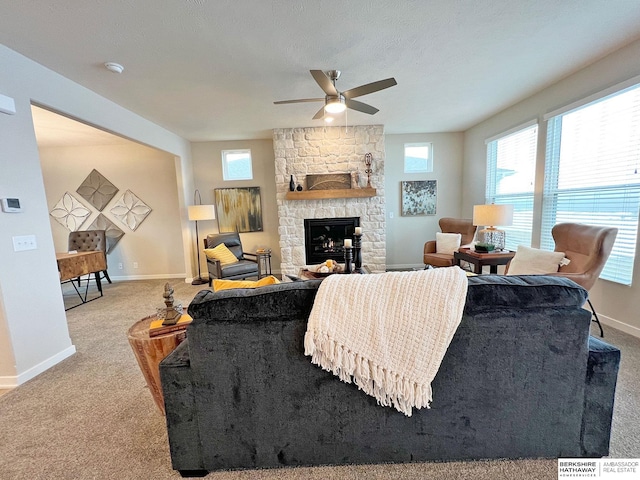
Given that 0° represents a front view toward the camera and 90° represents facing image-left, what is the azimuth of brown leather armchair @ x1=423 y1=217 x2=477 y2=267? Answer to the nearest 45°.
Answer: approximately 45°

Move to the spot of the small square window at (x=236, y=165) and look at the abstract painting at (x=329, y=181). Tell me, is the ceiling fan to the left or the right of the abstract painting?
right

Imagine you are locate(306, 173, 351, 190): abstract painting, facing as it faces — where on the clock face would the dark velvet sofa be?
The dark velvet sofa is roughly at 12 o'clock from the abstract painting.

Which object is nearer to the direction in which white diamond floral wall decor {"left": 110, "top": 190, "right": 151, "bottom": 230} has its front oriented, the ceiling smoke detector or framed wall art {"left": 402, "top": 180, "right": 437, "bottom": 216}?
the ceiling smoke detector

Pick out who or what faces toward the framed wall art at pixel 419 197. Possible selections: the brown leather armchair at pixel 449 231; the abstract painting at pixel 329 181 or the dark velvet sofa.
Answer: the dark velvet sofa

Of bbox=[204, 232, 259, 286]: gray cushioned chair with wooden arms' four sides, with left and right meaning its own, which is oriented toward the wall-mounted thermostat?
right

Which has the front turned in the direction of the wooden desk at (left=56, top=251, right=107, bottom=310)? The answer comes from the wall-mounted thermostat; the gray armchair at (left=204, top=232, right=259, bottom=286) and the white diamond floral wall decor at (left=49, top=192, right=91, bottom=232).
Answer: the white diamond floral wall decor

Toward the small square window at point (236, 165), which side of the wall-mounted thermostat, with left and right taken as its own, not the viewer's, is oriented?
left

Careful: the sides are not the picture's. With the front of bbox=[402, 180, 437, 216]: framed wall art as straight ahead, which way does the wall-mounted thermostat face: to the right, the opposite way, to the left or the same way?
to the left

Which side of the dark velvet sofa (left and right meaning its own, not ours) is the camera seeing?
back

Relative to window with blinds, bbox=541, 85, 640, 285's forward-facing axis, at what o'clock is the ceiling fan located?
The ceiling fan is roughly at 12 o'clock from the window with blinds.

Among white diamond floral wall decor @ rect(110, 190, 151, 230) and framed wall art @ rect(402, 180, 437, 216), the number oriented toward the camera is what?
2
